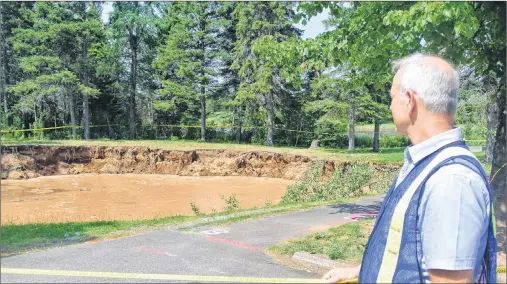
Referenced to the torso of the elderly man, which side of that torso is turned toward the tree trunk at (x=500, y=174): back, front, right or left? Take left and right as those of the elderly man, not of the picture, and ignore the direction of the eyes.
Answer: right

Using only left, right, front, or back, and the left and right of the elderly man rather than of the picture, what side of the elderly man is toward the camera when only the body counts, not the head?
left

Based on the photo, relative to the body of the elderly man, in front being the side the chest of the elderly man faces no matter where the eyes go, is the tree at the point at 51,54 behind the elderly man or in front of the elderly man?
in front

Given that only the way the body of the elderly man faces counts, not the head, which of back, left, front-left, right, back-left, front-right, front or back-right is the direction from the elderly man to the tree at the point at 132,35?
front-right

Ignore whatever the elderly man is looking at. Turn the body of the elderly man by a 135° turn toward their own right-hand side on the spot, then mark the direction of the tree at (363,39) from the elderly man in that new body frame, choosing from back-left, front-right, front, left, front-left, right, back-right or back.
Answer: front-left

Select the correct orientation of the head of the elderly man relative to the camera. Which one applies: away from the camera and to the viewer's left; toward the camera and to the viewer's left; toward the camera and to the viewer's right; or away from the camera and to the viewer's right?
away from the camera and to the viewer's left

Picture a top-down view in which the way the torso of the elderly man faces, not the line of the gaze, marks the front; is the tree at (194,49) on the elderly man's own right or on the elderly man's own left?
on the elderly man's own right
